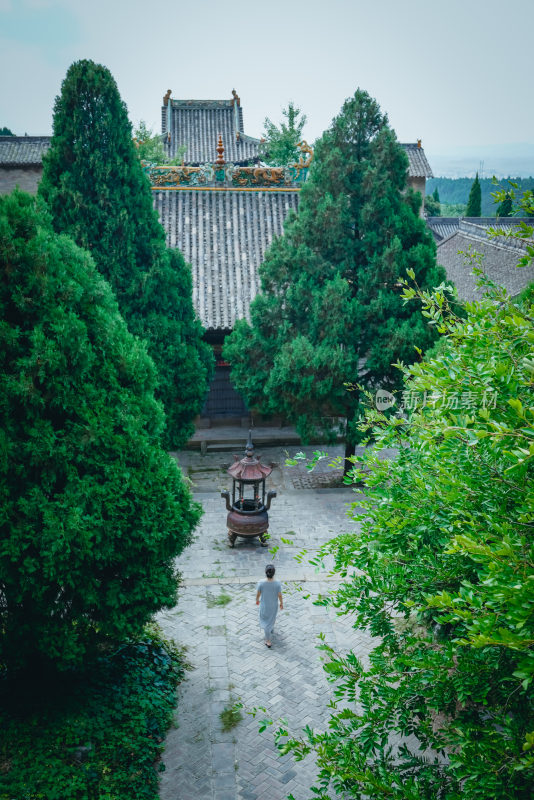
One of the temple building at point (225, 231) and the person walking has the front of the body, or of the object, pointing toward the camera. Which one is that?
the temple building

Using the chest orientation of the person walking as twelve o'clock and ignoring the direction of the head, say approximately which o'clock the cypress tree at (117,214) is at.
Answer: The cypress tree is roughly at 11 o'clock from the person walking.

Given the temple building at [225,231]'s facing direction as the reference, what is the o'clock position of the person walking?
The person walking is roughly at 12 o'clock from the temple building.

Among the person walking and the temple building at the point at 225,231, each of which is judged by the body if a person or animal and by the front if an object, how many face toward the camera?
1

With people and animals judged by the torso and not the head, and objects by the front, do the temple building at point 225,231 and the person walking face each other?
yes

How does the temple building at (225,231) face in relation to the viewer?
toward the camera

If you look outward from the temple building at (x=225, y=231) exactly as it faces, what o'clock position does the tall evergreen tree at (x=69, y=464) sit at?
The tall evergreen tree is roughly at 12 o'clock from the temple building.

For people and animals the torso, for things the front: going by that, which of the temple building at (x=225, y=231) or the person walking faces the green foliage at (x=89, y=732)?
the temple building

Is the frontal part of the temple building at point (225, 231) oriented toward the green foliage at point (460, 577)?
yes

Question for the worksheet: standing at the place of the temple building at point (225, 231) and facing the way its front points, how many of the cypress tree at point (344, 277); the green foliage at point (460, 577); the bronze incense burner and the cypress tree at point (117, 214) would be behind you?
0

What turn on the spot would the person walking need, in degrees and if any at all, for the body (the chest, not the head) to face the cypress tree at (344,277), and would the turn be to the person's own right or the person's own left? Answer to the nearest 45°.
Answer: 0° — they already face it

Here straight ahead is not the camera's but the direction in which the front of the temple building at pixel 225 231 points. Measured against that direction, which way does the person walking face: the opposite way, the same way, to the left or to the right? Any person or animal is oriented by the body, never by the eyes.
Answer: the opposite way

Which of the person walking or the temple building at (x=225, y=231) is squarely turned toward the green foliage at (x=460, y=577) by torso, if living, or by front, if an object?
the temple building

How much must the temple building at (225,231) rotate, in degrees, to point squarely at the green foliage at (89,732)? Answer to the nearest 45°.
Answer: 0° — it already faces it

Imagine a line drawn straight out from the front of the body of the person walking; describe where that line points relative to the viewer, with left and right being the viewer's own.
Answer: facing away from the viewer

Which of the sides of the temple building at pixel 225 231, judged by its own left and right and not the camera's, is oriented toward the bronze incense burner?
front
